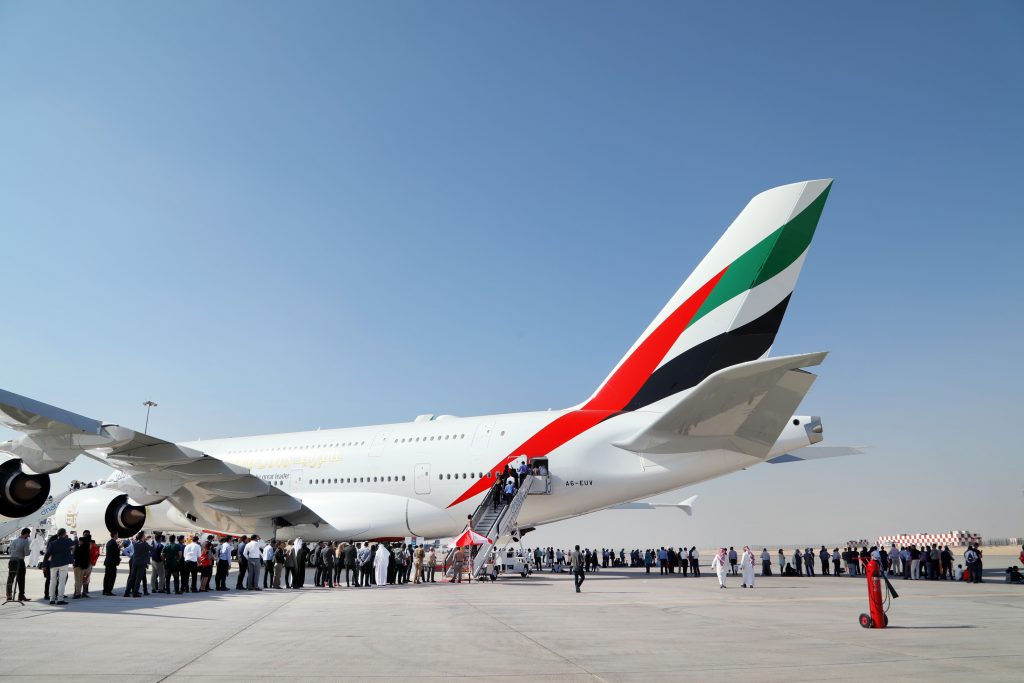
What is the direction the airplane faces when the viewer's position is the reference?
facing away from the viewer and to the left of the viewer

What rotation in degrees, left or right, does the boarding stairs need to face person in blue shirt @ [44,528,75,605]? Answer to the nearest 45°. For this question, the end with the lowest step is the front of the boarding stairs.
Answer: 0° — it already faces them

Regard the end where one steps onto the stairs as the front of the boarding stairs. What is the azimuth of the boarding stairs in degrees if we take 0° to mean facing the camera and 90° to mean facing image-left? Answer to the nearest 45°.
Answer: approximately 45°

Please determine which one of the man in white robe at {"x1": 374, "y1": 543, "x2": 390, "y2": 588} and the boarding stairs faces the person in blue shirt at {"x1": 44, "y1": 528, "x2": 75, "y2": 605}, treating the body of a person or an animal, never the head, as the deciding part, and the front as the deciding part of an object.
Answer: the boarding stairs

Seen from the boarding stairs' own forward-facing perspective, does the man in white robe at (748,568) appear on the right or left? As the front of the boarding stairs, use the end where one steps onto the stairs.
on its left

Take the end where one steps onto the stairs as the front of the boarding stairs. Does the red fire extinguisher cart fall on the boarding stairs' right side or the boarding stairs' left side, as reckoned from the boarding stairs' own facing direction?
on its left
